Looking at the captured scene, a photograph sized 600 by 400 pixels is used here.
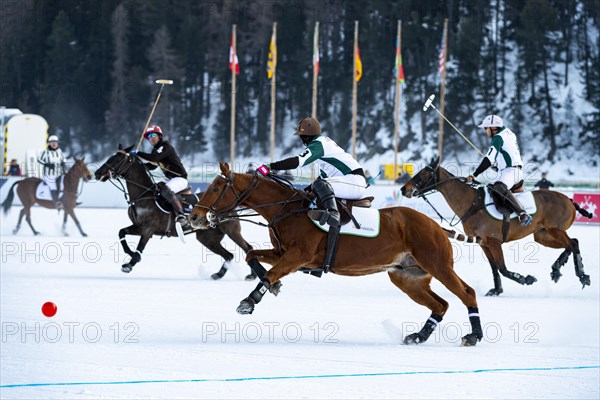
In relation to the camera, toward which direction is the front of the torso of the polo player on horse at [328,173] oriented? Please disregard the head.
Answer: to the viewer's left

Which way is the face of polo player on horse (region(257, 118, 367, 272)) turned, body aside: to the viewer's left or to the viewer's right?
to the viewer's left

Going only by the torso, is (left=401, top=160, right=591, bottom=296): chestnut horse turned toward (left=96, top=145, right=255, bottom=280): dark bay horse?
yes

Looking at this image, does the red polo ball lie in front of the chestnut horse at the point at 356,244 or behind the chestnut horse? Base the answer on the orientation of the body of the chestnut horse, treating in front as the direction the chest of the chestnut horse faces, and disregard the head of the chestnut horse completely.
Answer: in front

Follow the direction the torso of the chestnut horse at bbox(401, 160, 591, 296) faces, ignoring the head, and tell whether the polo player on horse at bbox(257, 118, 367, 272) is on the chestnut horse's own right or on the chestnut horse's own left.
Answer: on the chestnut horse's own left

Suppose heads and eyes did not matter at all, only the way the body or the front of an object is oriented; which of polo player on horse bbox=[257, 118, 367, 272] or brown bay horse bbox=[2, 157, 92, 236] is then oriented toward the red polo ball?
the polo player on horse

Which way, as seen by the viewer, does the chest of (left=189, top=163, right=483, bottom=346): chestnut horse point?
to the viewer's left

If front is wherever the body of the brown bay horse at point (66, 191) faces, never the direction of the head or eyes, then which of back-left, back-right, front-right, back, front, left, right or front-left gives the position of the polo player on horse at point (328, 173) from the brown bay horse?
right

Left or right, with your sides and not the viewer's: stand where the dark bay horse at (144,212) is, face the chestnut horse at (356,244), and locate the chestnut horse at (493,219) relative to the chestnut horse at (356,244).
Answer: left

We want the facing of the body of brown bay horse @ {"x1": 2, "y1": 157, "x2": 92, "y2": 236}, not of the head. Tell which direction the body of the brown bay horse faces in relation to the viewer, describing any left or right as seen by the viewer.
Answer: facing to the right of the viewer

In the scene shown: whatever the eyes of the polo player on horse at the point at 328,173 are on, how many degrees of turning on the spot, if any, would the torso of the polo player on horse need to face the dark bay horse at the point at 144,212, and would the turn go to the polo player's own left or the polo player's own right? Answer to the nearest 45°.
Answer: approximately 45° to the polo player's own right

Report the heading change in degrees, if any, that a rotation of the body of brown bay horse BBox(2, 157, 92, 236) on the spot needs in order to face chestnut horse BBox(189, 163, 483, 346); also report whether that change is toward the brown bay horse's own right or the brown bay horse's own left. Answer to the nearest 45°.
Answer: approximately 90° to the brown bay horse's own right

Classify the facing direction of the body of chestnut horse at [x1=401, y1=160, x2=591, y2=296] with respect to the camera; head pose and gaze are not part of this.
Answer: to the viewer's left

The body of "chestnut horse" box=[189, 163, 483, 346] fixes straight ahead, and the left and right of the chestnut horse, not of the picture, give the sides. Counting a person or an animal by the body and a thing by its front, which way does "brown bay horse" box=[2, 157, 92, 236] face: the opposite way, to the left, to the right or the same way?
the opposite way
